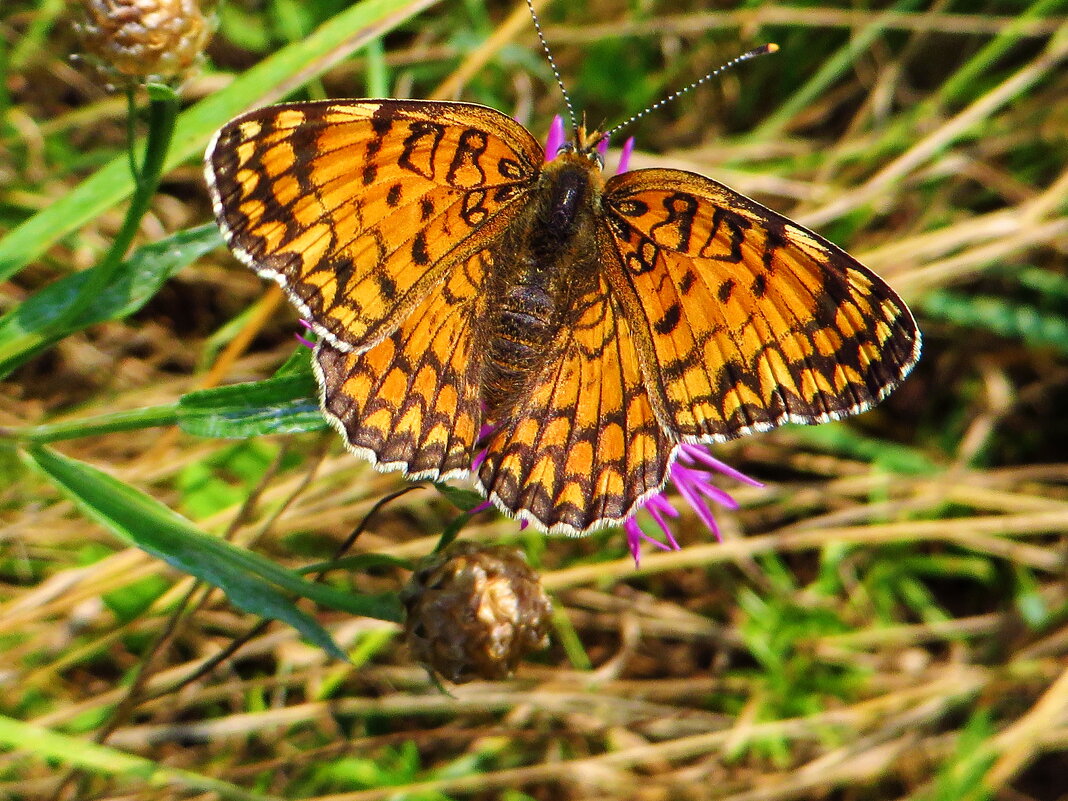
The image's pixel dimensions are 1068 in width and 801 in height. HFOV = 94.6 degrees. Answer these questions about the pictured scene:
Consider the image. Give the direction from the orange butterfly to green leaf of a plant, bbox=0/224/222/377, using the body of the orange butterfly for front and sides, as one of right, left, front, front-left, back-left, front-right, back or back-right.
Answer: left

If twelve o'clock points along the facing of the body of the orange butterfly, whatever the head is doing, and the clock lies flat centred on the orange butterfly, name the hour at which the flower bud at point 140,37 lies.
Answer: The flower bud is roughly at 10 o'clock from the orange butterfly.

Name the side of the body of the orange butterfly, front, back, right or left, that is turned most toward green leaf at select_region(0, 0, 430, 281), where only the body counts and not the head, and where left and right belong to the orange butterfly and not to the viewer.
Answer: left

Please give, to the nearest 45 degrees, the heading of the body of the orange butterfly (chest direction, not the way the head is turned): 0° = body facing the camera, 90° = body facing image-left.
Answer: approximately 180°

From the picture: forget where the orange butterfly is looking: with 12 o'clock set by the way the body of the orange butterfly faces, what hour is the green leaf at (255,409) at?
The green leaf is roughly at 9 o'clock from the orange butterfly.
